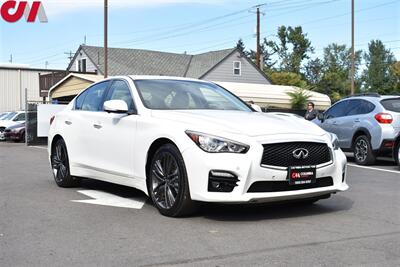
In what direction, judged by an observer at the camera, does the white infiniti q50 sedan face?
facing the viewer and to the right of the viewer

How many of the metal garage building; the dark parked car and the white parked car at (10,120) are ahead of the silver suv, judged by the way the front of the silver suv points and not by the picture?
3

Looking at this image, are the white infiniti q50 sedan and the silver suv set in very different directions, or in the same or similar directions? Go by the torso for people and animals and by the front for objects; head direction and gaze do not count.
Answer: very different directions

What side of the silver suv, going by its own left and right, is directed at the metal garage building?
front

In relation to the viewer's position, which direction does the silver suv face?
facing away from the viewer and to the left of the viewer

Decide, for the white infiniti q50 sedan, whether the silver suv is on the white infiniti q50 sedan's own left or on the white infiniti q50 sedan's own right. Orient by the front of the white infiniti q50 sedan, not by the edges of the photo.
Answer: on the white infiniti q50 sedan's own left

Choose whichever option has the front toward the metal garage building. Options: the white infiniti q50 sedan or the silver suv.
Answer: the silver suv

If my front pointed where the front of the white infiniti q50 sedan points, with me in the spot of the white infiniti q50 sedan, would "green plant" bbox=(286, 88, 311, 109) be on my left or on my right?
on my left

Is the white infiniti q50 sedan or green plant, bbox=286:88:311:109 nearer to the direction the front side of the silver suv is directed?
the green plant

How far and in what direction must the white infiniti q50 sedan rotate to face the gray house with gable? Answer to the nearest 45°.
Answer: approximately 135° to its left

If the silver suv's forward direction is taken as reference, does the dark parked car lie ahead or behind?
ahead
